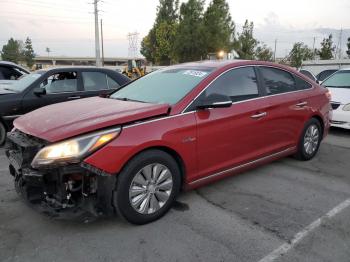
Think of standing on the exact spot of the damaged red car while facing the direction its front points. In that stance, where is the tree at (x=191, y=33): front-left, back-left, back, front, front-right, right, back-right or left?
back-right

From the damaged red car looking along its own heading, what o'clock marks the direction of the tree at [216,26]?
The tree is roughly at 5 o'clock from the damaged red car.

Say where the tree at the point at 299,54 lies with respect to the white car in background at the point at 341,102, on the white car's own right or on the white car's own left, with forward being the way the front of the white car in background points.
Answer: on the white car's own right

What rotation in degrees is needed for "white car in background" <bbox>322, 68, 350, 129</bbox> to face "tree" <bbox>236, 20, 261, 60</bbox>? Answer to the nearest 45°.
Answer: approximately 135° to its right

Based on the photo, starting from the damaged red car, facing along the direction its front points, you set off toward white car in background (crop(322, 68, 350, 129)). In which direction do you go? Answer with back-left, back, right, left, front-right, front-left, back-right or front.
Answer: back

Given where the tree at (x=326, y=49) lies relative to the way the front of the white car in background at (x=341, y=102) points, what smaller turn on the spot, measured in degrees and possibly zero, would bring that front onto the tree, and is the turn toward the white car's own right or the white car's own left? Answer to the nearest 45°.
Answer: approximately 135° to the white car's own right

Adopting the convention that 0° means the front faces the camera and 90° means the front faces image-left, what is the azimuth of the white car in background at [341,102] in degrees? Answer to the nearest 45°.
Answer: approximately 45°

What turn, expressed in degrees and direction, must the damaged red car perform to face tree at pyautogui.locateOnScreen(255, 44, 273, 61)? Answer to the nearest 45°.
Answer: approximately 135° to its right

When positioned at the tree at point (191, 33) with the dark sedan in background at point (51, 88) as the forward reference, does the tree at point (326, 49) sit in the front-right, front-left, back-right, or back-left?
back-left

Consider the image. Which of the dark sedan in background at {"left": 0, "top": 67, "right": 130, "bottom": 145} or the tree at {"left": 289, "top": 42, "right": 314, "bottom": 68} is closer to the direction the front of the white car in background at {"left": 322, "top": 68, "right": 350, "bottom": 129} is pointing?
the dark sedan in background

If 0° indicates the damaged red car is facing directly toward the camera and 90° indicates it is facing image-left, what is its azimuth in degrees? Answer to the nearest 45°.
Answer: approximately 45°
